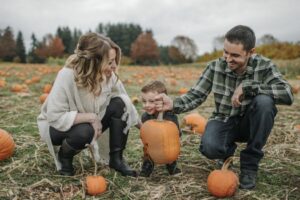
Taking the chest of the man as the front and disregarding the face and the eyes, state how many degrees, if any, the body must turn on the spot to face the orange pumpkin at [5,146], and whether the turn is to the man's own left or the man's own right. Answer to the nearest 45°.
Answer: approximately 45° to the man's own right

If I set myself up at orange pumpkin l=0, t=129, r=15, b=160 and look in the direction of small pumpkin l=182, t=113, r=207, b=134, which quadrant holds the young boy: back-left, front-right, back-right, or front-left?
front-right

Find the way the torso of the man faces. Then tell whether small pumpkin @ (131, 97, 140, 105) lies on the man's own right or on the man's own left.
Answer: on the man's own right

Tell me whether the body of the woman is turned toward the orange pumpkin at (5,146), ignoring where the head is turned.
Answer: no

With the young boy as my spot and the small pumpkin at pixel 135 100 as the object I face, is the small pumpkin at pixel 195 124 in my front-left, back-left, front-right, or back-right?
front-right

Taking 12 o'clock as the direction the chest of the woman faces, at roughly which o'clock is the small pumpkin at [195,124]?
The small pumpkin is roughly at 9 o'clock from the woman.

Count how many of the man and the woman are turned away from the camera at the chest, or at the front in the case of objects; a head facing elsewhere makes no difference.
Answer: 0

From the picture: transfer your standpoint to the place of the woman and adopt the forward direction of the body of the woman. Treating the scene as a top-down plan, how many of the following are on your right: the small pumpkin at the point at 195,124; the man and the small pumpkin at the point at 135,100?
0

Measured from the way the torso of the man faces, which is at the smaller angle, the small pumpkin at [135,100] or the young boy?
the young boy

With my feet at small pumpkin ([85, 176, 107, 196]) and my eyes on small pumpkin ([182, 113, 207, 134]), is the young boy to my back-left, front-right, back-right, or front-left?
front-right

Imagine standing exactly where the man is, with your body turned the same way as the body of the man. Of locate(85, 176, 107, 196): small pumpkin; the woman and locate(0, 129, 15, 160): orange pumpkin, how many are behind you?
0

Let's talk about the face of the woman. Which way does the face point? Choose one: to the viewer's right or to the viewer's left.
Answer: to the viewer's right

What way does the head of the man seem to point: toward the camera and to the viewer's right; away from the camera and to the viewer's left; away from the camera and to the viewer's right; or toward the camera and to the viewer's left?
toward the camera and to the viewer's left

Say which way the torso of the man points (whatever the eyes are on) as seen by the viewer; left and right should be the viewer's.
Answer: facing the viewer and to the left of the viewer
